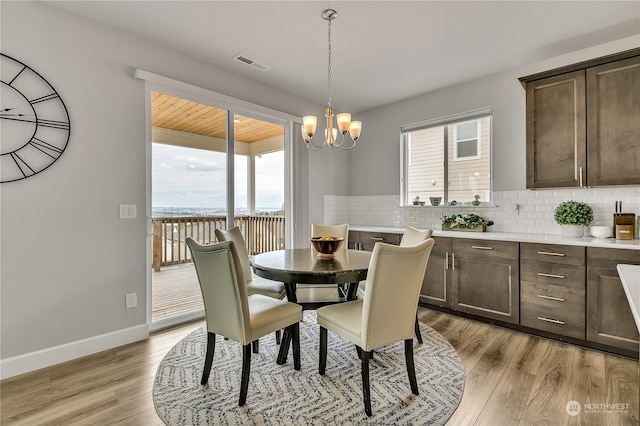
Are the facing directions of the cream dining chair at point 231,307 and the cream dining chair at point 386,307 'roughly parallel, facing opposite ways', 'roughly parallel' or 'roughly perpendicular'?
roughly perpendicular

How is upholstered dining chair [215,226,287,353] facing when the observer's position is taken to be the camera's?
facing to the right of the viewer

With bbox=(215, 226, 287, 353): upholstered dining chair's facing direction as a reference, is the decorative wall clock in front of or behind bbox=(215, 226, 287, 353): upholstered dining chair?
behind

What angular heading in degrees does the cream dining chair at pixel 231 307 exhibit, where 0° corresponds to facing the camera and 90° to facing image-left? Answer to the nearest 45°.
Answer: approximately 225°

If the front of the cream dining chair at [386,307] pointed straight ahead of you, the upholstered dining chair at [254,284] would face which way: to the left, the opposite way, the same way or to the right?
to the right

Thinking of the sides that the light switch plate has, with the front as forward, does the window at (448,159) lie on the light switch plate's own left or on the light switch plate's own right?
on the light switch plate's own left

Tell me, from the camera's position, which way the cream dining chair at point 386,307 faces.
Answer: facing away from the viewer and to the left of the viewer
